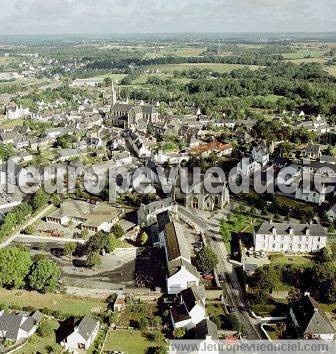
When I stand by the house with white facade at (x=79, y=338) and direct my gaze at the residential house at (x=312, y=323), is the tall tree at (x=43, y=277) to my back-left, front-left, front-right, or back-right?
back-left

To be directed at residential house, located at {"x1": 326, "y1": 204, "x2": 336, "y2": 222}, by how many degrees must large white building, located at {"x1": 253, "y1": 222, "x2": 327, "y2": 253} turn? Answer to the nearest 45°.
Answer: approximately 135° to its left

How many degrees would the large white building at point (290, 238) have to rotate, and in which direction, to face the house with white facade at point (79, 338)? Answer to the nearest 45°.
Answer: approximately 45° to its right

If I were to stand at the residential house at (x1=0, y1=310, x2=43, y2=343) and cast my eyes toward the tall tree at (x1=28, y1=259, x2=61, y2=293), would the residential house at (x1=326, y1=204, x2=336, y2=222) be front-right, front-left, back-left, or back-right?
front-right

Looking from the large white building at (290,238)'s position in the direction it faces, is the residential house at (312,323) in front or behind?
in front

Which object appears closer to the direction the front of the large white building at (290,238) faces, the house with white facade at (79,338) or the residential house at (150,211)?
the house with white facade

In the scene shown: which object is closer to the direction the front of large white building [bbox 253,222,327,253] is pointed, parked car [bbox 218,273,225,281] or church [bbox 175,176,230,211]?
the parked car

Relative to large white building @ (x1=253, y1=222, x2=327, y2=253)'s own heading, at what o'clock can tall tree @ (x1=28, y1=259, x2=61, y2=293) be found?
The tall tree is roughly at 2 o'clock from the large white building.

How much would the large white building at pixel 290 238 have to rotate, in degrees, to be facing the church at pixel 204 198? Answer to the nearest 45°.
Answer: approximately 135° to its right

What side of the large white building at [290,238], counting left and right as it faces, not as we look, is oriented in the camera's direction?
front
